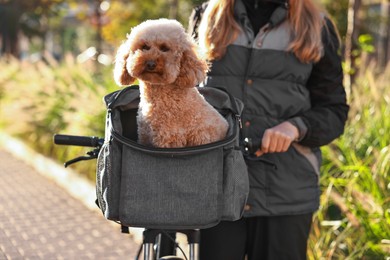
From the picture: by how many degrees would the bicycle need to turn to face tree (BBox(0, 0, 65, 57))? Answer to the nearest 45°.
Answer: approximately 180°

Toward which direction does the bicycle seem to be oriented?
toward the camera

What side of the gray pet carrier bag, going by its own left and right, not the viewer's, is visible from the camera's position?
front
